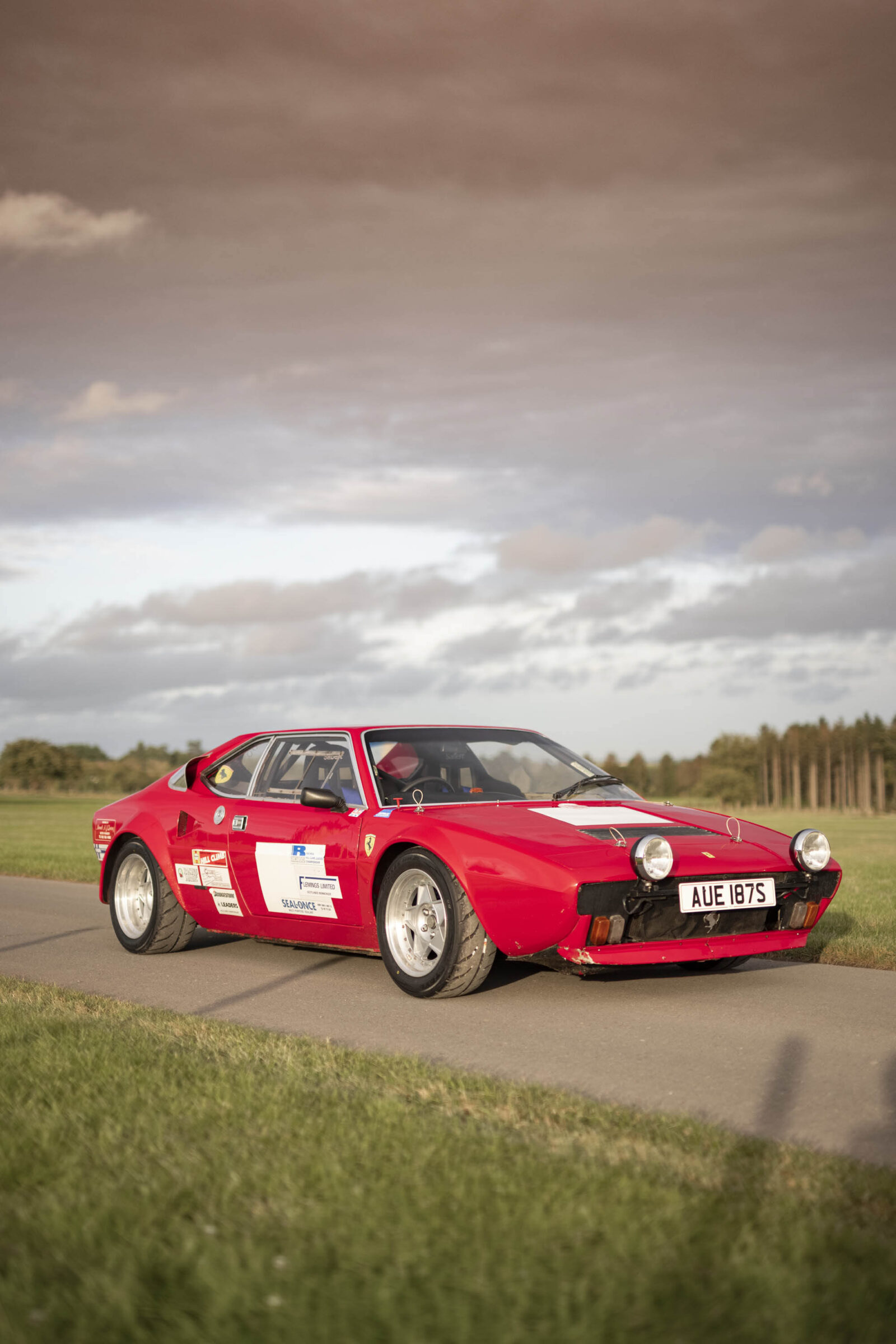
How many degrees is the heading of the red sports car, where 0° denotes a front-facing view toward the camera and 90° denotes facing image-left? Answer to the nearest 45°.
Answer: approximately 315°
